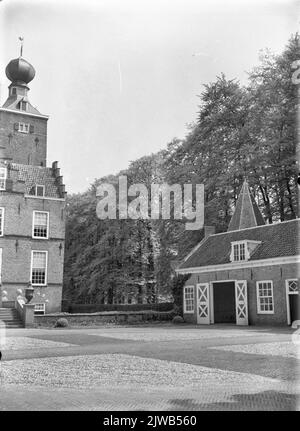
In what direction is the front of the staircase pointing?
toward the camera

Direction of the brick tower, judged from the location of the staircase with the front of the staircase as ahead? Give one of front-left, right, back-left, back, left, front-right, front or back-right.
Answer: back

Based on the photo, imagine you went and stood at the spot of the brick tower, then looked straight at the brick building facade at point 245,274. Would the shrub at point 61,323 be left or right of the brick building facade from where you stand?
right

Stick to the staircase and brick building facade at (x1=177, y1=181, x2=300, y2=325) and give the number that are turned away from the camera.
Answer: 0

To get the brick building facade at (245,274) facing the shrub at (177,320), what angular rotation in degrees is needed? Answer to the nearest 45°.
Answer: approximately 90° to its right

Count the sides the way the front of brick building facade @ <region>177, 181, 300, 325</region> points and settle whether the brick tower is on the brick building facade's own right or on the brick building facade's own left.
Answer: on the brick building facade's own right

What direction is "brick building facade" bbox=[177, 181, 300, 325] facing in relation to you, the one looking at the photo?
facing the viewer and to the left of the viewer

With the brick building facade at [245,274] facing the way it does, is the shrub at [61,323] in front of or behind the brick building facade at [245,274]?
in front

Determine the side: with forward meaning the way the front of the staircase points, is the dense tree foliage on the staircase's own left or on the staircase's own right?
on the staircase's own left

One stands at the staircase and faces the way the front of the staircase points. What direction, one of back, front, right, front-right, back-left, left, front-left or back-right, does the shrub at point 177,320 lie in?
left
